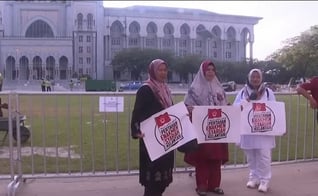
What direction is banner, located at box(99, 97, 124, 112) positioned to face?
toward the camera

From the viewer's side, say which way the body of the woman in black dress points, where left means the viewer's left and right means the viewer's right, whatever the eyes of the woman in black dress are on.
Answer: facing the viewer and to the right of the viewer

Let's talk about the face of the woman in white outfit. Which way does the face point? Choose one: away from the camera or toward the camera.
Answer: toward the camera

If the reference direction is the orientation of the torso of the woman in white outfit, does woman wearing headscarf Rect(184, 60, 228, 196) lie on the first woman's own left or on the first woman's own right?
on the first woman's own right

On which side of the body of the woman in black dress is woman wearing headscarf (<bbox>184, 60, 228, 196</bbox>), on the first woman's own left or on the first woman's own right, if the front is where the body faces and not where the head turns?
on the first woman's own left

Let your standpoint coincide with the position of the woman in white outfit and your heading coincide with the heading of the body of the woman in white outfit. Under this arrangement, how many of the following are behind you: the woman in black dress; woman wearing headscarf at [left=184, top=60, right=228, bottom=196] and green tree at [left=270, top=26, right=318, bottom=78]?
1

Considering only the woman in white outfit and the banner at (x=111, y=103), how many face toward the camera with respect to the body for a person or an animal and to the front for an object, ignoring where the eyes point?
2

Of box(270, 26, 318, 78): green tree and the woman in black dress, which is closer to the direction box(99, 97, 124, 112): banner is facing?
the woman in black dress

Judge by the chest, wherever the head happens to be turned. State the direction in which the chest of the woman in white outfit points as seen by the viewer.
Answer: toward the camera

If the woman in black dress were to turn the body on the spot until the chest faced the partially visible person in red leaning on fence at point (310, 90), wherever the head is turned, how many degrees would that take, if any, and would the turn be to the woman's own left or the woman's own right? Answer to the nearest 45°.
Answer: approximately 90° to the woman's own left

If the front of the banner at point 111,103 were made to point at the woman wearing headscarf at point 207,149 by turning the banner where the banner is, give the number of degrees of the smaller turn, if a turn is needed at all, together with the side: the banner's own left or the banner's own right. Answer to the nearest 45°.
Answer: approximately 45° to the banner's own left

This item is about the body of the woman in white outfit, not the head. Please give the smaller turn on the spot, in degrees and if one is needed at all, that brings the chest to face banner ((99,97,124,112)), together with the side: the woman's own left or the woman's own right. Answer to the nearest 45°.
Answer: approximately 90° to the woman's own right
